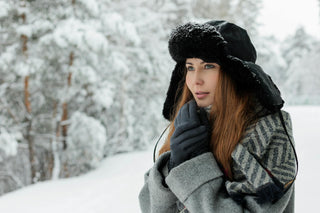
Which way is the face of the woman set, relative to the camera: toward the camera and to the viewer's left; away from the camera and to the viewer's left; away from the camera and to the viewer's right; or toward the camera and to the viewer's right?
toward the camera and to the viewer's left

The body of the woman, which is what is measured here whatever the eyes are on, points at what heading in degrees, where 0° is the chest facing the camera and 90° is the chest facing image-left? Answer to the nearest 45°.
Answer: approximately 45°
